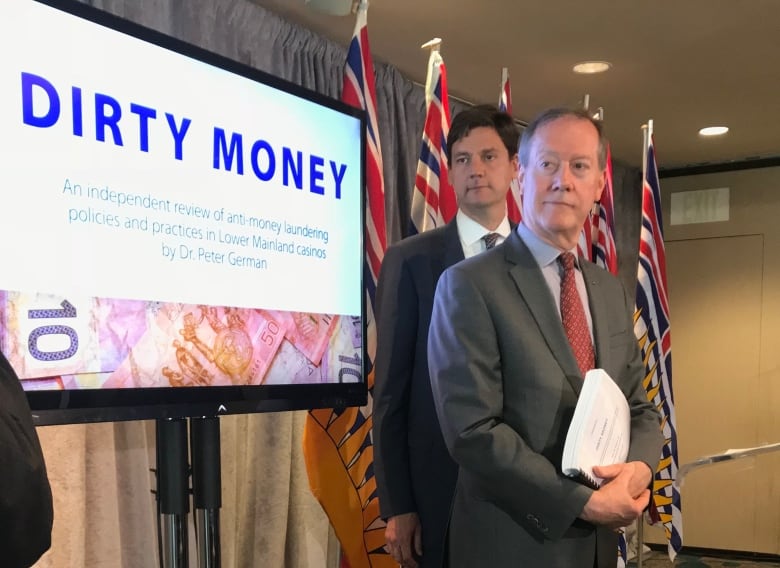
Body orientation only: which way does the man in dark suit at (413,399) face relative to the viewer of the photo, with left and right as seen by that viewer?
facing the viewer and to the right of the viewer

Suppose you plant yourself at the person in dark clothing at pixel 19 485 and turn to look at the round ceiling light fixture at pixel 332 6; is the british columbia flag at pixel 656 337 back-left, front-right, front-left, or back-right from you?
front-right

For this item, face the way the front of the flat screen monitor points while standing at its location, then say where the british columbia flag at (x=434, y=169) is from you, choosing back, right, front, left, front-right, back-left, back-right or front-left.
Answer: left

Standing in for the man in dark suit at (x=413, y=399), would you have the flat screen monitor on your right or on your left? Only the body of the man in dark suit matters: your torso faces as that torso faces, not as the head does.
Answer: on your right

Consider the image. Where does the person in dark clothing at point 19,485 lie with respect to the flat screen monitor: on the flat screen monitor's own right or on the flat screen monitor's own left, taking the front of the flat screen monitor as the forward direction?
on the flat screen monitor's own right

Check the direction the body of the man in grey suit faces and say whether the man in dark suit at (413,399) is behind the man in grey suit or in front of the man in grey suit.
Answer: behind

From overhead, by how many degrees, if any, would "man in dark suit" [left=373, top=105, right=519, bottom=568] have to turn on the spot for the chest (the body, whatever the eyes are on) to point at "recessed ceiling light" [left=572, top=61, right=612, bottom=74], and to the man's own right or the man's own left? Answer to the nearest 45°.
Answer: approximately 90° to the man's own left

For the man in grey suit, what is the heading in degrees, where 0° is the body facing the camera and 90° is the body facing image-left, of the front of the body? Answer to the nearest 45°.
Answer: approximately 315°

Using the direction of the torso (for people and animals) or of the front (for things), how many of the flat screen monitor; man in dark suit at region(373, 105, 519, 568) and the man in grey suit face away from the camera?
0

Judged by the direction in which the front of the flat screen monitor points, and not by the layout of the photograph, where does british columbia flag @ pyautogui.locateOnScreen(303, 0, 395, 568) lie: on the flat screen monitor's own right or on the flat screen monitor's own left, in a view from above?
on the flat screen monitor's own left

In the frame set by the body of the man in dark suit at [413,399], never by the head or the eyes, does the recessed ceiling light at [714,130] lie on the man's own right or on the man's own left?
on the man's own left
